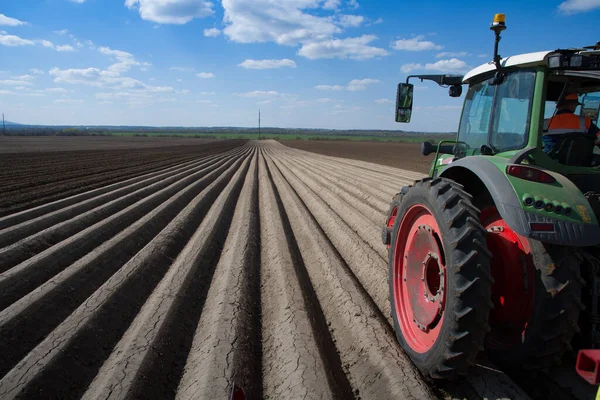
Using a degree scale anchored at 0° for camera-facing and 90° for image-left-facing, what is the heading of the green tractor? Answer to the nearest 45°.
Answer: approximately 135°
